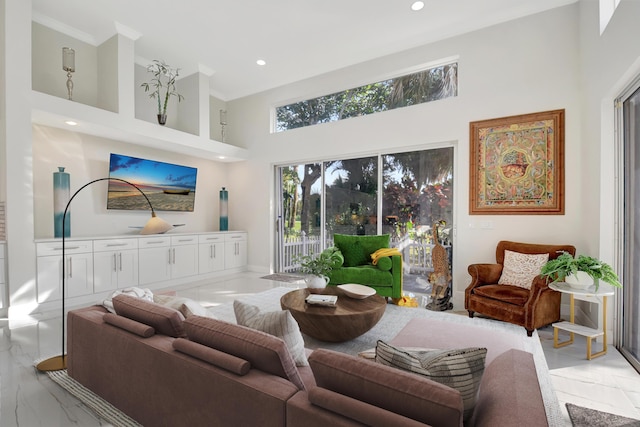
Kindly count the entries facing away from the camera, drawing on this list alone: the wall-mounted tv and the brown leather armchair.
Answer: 0

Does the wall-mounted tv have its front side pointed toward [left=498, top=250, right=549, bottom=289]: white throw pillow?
yes

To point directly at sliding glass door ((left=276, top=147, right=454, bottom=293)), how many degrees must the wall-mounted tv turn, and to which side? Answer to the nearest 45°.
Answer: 0° — it already faces it

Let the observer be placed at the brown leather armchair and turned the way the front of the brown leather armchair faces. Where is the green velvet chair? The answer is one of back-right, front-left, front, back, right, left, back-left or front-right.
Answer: front-right

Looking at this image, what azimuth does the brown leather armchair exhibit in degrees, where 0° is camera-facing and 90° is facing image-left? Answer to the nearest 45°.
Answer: approximately 45°

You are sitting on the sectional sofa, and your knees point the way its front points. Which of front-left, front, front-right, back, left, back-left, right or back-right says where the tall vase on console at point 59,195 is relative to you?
left

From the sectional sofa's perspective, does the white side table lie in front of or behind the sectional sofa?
in front

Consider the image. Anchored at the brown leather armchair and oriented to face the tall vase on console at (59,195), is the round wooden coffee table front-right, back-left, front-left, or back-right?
front-left

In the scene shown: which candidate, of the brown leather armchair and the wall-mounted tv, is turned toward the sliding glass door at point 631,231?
the wall-mounted tv

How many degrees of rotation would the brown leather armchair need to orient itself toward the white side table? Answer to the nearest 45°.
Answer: approximately 90° to its left

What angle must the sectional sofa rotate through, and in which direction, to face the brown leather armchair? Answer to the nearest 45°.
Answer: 0° — it already faces it

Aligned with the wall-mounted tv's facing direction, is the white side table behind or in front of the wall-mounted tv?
in front

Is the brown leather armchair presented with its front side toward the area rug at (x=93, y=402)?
yes

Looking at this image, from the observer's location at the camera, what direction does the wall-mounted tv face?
facing the viewer and to the right of the viewer

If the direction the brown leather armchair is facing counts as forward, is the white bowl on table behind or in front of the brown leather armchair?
in front

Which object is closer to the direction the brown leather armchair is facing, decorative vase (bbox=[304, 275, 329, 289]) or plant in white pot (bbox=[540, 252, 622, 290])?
the decorative vase

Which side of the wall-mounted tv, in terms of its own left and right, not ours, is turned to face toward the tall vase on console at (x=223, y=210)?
left

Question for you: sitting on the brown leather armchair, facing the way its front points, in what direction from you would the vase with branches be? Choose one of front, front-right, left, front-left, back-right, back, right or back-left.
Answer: front-right
